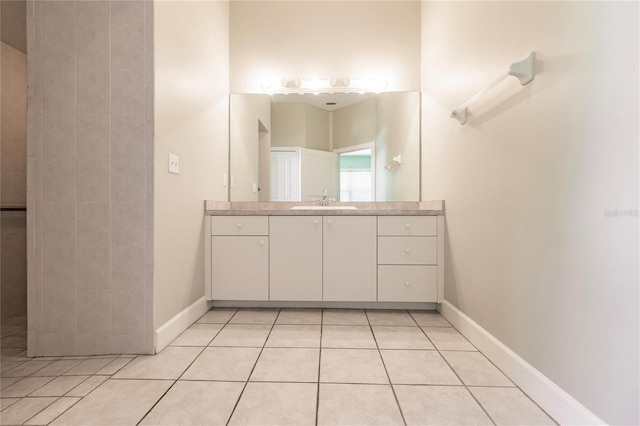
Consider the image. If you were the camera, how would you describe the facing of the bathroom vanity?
facing the viewer

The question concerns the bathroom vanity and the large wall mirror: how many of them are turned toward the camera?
2

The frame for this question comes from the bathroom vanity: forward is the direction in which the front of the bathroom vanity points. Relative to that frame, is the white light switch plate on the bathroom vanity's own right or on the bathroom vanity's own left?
on the bathroom vanity's own right

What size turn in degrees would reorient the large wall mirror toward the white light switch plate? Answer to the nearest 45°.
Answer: approximately 45° to its right

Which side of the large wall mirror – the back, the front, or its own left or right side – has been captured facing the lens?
front

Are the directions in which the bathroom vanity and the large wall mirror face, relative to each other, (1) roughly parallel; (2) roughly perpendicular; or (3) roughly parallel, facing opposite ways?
roughly parallel
